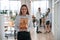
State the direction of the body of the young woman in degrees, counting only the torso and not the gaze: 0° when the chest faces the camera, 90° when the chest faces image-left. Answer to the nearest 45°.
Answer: approximately 0°
